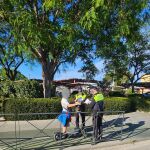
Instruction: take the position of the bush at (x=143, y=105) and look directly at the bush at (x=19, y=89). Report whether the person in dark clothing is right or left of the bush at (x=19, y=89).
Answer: left

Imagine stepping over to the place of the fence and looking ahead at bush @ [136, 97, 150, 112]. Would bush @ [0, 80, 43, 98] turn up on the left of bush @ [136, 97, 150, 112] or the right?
left

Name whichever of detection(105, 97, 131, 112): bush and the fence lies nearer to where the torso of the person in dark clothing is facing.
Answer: the fence

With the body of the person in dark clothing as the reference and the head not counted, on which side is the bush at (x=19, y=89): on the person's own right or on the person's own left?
on the person's own right

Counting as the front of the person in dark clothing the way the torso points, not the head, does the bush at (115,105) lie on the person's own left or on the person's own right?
on the person's own right

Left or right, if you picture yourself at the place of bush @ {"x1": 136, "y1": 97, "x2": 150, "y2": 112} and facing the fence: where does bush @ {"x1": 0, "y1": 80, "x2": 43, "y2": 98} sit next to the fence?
right

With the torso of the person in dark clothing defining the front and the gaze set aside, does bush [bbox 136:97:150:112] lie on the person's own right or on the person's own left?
on the person's own right

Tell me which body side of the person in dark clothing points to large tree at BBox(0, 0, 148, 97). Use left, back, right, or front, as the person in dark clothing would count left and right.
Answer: right

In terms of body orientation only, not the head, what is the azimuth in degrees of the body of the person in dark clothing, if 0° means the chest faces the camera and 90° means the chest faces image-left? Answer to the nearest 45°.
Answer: approximately 90°
